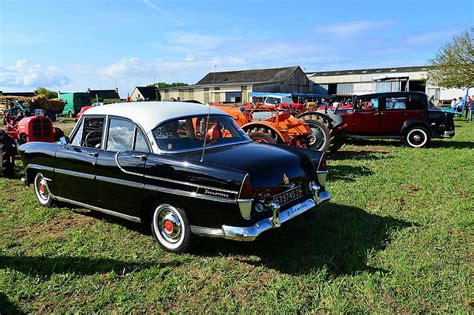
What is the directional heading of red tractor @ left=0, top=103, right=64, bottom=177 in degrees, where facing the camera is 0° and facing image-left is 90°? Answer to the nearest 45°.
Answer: approximately 315°

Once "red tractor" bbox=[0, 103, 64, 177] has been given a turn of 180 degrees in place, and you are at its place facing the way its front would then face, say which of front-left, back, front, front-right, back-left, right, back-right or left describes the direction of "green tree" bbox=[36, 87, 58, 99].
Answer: front-right

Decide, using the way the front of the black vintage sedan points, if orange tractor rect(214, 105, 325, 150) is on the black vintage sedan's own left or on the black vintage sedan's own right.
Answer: on the black vintage sedan's own right

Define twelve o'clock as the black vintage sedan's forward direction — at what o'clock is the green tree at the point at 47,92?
The green tree is roughly at 1 o'clock from the black vintage sedan.

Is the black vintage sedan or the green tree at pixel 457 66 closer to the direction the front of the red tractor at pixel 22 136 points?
the black vintage sedan

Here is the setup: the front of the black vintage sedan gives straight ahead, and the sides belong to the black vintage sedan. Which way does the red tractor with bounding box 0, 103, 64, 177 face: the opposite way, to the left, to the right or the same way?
the opposite way

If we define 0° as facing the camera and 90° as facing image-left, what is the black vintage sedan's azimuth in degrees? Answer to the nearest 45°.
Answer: approximately 135°

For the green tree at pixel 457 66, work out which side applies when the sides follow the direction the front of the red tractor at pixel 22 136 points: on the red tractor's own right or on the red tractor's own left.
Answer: on the red tractor's own left

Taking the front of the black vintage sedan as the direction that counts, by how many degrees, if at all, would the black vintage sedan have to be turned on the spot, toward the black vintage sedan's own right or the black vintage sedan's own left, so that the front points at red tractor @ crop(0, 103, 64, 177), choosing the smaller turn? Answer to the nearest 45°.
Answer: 0° — it already faces it

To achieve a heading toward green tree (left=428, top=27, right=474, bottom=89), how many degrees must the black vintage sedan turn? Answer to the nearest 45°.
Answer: approximately 90° to its right
